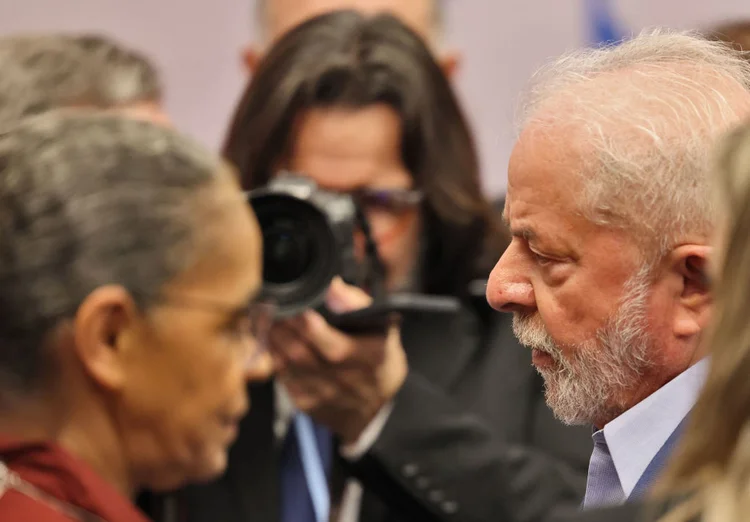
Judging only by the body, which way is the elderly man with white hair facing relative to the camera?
to the viewer's left

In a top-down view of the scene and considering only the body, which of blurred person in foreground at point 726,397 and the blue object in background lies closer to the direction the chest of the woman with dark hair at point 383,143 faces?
the blurred person in foreground

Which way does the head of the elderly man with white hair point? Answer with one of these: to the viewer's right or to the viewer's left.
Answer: to the viewer's left

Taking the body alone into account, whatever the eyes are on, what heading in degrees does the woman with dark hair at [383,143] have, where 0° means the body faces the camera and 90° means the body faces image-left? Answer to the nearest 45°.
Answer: approximately 0°
